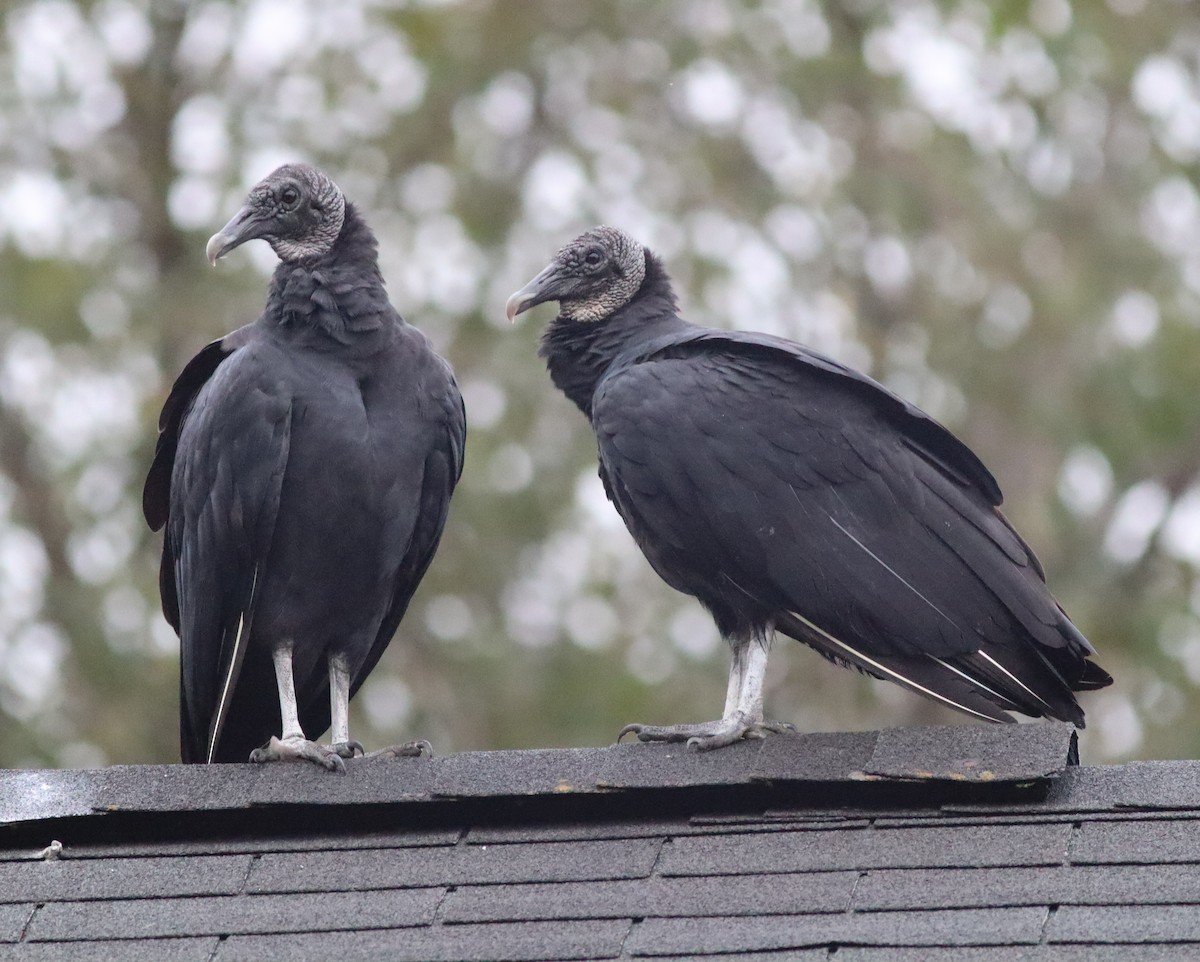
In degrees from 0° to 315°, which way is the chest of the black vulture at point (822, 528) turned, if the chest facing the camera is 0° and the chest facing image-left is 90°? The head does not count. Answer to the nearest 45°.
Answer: approximately 90°
